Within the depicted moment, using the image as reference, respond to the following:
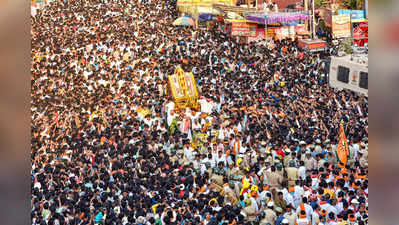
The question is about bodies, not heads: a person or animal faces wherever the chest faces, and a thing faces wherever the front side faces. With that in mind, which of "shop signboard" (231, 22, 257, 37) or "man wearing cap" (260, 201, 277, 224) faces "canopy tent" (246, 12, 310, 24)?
the man wearing cap

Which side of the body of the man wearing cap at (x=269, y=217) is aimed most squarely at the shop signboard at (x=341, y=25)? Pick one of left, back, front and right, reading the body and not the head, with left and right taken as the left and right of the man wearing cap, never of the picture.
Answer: front

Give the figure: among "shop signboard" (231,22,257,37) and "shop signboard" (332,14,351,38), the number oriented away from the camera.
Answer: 0

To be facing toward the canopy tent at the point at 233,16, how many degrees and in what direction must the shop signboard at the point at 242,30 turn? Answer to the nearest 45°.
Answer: approximately 180°

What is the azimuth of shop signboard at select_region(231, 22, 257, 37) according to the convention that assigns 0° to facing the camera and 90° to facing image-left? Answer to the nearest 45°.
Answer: approximately 0°

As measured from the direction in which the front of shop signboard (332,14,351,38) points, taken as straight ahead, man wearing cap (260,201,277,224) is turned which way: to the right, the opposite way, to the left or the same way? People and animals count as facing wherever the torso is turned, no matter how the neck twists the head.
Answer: the opposite way

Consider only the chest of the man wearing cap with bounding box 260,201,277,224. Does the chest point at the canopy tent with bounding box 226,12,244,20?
yes

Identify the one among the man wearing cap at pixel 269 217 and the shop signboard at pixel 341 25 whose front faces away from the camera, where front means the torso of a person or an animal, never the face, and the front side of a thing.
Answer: the man wearing cap

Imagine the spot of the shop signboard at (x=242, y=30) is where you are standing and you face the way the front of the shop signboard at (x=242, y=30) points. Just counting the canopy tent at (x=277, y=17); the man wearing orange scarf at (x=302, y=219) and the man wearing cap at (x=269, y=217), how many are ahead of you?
2

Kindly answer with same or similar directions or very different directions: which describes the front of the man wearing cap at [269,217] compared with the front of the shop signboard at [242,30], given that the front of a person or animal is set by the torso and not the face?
very different directions

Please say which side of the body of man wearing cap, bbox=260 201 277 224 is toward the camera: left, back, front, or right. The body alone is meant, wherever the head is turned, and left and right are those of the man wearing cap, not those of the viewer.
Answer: back

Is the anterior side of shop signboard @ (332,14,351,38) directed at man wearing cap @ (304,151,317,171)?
yes

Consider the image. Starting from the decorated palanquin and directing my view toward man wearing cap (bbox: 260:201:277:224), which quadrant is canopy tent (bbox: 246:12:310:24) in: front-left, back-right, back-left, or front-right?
back-left

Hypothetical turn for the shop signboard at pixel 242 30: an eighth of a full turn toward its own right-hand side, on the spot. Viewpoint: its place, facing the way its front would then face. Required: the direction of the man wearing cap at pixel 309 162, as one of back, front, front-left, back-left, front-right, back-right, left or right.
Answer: front-left

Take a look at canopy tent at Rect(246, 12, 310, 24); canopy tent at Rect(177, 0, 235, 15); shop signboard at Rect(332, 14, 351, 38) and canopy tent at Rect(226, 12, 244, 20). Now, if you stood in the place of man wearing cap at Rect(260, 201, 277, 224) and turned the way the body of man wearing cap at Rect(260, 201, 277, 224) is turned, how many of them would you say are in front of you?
4

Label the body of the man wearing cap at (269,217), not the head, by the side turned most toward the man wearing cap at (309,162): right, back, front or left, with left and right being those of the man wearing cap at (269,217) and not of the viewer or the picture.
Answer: front

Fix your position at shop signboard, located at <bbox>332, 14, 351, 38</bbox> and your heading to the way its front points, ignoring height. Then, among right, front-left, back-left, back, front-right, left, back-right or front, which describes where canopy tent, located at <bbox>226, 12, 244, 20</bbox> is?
right

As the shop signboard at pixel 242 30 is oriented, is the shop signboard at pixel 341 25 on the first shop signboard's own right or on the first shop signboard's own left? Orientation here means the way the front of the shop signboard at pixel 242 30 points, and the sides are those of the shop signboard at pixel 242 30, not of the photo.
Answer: on the first shop signboard's own left

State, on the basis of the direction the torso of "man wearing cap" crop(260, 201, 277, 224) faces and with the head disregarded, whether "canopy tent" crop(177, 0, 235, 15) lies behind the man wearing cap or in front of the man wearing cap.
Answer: in front
